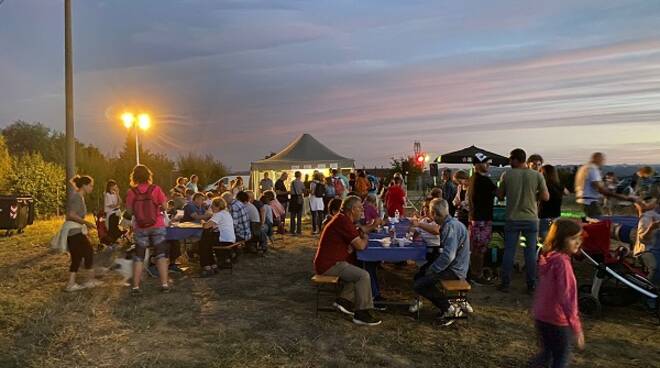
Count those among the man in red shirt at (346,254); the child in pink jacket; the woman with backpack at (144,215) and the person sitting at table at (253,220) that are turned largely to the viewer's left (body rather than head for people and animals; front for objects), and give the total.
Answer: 1

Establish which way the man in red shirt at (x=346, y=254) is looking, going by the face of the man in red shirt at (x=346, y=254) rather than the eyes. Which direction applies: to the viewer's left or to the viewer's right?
to the viewer's right

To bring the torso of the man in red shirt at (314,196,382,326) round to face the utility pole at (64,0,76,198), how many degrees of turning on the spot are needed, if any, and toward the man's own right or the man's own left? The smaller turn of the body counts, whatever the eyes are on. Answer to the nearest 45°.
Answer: approximately 135° to the man's own left

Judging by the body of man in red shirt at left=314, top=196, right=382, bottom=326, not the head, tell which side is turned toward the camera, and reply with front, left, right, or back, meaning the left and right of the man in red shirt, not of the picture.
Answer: right

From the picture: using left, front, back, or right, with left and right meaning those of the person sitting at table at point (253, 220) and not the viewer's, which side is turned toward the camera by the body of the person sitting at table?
left

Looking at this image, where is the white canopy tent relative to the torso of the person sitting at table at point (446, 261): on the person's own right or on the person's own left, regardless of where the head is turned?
on the person's own right

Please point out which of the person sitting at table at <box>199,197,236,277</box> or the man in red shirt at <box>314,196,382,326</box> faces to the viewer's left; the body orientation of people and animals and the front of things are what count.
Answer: the person sitting at table

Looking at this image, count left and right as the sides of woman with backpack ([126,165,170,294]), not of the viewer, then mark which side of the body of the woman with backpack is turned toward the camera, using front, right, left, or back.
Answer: back

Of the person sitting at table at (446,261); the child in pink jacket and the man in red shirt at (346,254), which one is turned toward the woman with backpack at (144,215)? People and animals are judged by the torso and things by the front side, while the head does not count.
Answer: the person sitting at table

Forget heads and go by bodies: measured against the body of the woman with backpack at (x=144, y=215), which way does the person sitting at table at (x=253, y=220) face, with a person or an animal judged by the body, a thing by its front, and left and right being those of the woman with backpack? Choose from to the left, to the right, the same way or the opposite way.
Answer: to the left

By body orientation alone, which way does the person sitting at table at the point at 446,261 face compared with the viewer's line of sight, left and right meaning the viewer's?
facing to the left of the viewer

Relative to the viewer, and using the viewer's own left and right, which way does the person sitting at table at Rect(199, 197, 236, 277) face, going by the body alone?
facing to the left of the viewer

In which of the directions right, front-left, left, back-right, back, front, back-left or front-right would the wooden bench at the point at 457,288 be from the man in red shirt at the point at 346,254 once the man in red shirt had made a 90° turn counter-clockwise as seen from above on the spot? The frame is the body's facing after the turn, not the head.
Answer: right
